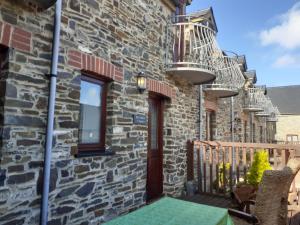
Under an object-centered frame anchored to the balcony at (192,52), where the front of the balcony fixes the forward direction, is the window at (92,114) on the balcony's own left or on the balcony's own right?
on the balcony's own right

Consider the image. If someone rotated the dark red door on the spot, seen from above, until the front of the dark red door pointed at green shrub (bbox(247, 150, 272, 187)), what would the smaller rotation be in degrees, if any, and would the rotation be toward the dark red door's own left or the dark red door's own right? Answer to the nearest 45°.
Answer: approximately 45° to the dark red door's own left

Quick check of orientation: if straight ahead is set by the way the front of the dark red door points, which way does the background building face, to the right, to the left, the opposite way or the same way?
to the right

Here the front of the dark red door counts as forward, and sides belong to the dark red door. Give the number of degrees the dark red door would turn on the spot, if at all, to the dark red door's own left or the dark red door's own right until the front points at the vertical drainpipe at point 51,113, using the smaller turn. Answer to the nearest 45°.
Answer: approximately 90° to the dark red door's own right

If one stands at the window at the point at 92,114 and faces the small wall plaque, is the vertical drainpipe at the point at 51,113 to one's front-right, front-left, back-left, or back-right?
back-right
